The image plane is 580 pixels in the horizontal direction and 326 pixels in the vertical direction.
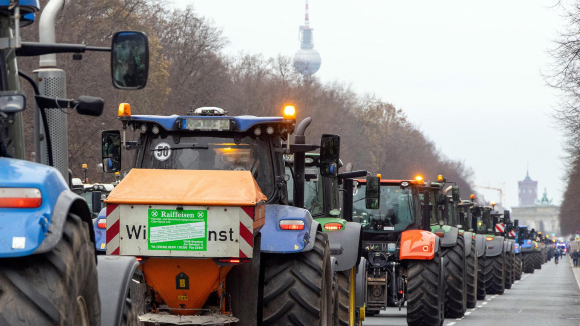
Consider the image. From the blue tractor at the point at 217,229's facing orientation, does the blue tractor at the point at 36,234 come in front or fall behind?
behind

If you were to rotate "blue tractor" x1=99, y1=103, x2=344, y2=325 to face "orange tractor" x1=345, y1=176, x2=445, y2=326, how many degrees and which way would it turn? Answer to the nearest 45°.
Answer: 0° — it already faces it

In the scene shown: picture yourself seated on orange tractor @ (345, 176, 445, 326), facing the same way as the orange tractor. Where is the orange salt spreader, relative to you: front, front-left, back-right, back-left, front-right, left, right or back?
back

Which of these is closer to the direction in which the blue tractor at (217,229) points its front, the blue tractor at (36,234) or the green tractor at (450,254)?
the green tractor

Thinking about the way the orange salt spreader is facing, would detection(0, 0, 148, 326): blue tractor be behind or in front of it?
behind

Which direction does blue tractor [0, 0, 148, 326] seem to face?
away from the camera

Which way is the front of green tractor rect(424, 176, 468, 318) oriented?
away from the camera

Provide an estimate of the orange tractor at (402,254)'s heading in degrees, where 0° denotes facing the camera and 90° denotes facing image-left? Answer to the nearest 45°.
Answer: approximately 180°

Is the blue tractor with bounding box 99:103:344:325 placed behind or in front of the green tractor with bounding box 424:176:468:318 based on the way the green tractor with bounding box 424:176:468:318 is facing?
behind

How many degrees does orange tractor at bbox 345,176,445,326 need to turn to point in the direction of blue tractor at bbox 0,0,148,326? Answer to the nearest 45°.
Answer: approximately 180°
